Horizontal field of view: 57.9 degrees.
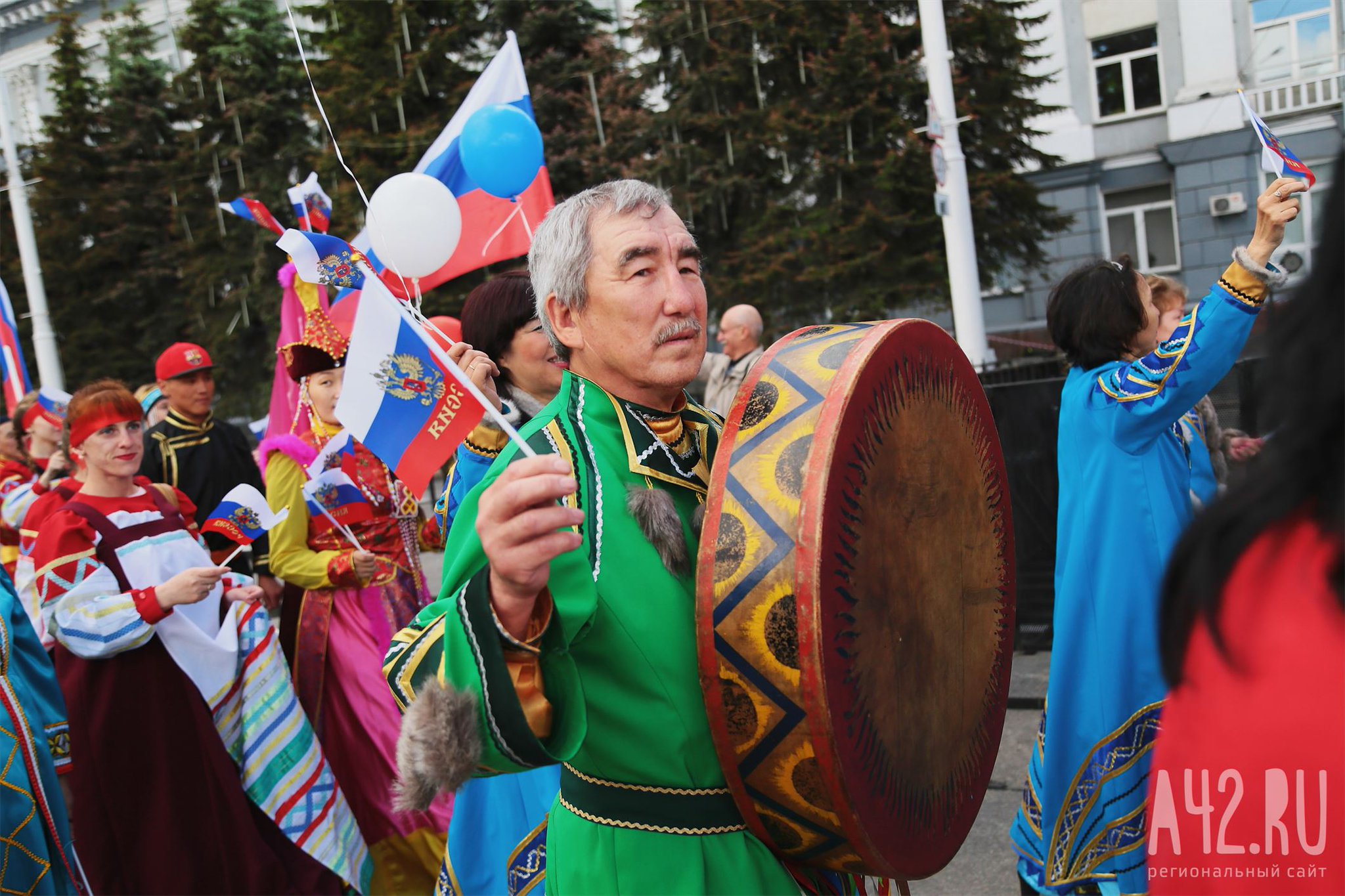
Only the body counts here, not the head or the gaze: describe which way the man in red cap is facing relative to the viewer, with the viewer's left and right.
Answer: facing the viewer and to the right of the viewer

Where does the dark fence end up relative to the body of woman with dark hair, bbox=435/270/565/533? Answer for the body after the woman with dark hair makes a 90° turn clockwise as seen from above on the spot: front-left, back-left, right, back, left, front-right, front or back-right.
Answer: back-left

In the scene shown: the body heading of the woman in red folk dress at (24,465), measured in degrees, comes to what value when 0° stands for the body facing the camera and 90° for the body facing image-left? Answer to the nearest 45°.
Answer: approximately 270°

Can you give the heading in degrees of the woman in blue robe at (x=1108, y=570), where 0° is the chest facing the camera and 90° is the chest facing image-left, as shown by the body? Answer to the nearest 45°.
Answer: approximately 225°

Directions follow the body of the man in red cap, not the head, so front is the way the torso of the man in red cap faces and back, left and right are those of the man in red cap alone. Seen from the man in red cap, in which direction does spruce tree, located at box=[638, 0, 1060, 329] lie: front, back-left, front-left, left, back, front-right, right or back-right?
left

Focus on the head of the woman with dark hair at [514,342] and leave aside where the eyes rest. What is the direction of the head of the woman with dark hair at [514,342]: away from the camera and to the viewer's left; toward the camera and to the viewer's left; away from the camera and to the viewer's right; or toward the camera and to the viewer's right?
toward the camera and to the viewer's right

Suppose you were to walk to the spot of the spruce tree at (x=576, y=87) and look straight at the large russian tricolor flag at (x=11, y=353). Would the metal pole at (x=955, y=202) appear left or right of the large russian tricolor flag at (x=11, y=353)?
left
